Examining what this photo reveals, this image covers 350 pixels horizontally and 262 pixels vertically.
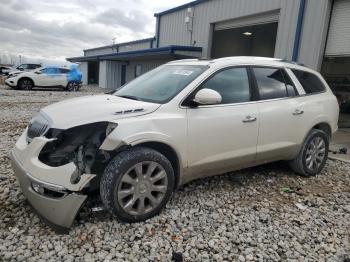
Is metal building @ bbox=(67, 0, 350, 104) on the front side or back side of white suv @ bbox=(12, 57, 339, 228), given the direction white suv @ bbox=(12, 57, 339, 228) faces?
on the back side

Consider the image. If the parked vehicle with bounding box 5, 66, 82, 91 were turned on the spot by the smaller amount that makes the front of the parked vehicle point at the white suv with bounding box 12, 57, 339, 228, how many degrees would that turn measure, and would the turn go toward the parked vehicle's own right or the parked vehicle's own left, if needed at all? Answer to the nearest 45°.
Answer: approximately 90° to the parked vehicle's own left

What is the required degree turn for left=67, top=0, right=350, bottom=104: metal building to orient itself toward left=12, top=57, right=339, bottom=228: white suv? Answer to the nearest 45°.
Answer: approximately 45° to its left

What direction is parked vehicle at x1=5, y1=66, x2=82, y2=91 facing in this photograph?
to the viewer's left

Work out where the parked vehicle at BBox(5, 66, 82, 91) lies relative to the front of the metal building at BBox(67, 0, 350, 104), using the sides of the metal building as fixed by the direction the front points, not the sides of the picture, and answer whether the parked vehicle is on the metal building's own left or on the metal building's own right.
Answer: on the metal building's own right

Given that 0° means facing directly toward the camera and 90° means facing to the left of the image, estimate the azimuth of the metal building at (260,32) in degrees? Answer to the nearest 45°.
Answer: approximately 45°

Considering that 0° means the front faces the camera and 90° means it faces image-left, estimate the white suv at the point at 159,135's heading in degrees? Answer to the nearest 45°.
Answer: approximately 45°

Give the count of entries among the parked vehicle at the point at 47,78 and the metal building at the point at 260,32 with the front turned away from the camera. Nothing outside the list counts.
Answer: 0
